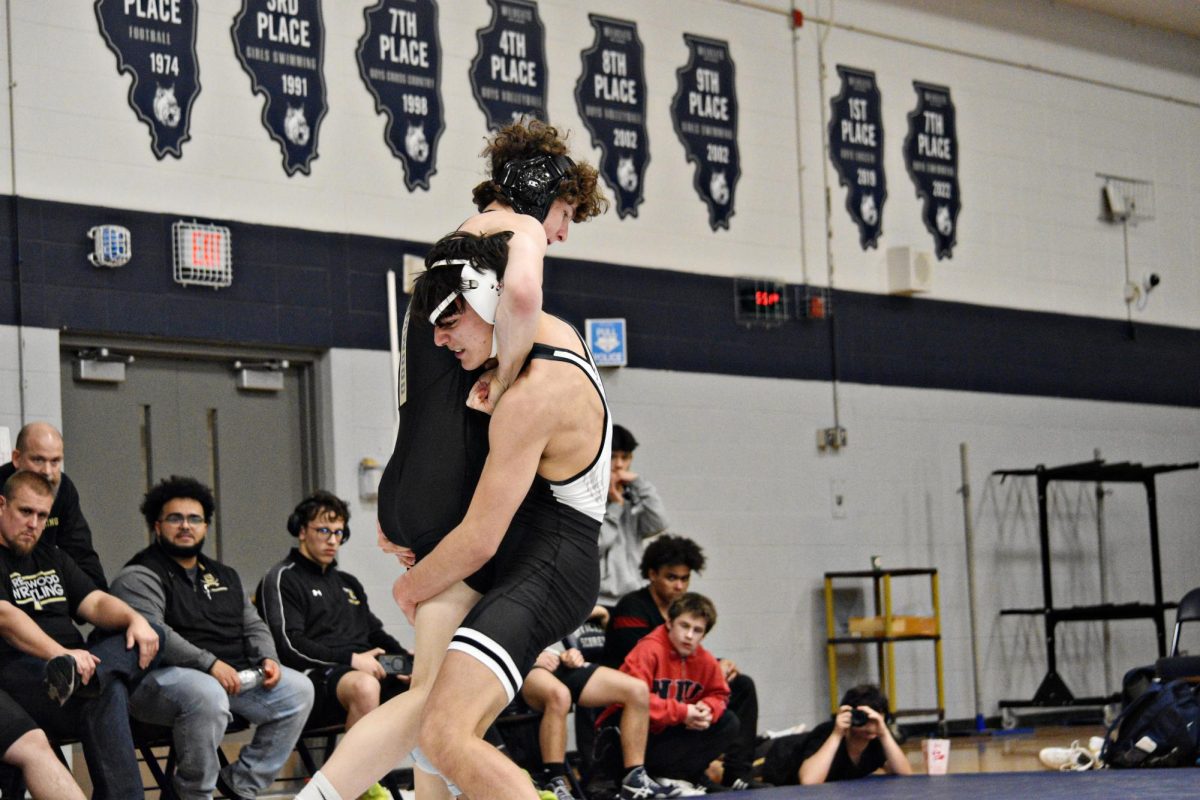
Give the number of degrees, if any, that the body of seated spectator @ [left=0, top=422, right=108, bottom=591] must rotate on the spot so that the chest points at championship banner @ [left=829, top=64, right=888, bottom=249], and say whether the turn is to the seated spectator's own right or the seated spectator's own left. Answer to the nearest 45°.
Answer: approximately 90° to the seated spectator's own left

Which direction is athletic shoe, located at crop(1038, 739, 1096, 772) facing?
to the viewer's left

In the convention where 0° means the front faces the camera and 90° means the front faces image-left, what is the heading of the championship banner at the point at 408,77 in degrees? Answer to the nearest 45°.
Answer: approximately 315°

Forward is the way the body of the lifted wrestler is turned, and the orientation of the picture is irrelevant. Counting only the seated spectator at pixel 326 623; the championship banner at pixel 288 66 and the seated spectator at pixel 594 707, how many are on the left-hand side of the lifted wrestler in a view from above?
3

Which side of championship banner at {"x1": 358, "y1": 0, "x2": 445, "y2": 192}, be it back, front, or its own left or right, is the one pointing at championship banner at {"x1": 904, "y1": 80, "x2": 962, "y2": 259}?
left

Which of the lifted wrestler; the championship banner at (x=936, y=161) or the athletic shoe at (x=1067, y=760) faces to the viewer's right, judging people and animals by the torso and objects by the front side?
the lifted wrestler

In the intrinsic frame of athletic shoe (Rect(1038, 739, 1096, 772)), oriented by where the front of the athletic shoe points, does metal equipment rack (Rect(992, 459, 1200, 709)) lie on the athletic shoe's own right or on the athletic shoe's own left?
on the athletic shoe's own right

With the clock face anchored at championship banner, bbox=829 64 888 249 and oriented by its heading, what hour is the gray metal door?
The gray metal door is roughly at 3 o'clock from the championship banner.

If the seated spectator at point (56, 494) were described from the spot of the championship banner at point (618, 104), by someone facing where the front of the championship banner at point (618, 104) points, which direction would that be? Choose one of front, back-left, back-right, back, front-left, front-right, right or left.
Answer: right

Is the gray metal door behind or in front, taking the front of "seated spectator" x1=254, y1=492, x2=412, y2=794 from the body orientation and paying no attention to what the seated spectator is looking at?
behind

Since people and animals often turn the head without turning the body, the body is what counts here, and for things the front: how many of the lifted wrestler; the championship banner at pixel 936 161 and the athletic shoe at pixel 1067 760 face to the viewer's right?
1

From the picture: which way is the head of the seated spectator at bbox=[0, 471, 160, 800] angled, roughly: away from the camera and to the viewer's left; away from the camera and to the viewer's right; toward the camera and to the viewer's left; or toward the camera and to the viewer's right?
toward the camera and to the viewer's right
